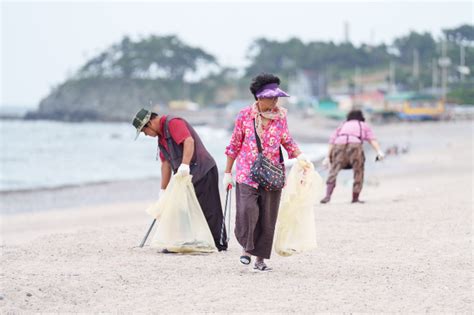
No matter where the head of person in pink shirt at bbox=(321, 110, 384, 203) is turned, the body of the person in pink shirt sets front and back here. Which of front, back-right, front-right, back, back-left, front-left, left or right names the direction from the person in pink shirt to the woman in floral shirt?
back

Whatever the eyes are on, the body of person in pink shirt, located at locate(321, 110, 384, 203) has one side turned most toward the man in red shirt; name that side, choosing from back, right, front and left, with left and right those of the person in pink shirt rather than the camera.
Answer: back

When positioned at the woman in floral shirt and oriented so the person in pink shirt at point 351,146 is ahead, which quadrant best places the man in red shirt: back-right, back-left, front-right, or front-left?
front-left
